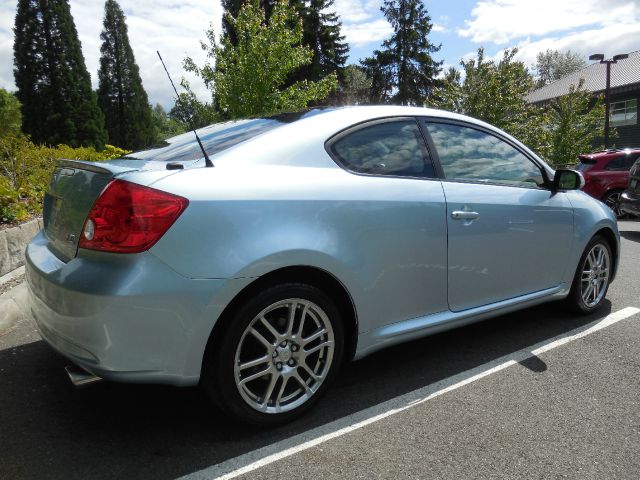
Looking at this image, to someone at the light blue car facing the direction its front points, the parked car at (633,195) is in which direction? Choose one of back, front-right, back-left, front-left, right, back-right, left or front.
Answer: front

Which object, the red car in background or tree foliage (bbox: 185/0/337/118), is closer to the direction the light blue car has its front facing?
the red car in background

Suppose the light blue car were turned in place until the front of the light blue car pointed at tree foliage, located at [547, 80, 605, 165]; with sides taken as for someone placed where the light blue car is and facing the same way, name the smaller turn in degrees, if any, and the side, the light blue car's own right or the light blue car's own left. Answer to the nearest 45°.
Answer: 0° — it already faces it

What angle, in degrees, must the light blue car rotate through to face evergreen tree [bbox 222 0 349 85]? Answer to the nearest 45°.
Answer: approximately 45° to its left

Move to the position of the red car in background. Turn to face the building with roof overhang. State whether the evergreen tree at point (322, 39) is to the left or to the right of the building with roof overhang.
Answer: left

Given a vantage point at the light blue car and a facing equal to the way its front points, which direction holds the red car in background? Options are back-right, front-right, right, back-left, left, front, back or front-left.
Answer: front

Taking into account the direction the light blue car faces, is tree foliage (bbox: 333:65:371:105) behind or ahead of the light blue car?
ahead

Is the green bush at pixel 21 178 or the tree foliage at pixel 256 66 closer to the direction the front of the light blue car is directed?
the tree foliage

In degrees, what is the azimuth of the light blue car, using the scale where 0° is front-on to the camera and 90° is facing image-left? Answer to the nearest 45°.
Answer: approximately 225°

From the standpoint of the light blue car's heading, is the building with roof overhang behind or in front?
in front

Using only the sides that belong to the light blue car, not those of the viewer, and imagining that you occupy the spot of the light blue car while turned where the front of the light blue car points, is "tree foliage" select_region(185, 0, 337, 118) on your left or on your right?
on your left

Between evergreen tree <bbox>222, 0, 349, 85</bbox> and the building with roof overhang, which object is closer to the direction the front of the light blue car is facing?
the building with roof overhang

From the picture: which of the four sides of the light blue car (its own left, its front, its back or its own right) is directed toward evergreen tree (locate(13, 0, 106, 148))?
left

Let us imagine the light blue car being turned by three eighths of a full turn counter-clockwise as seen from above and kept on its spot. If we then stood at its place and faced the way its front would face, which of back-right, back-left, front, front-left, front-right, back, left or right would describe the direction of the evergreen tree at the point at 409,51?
right

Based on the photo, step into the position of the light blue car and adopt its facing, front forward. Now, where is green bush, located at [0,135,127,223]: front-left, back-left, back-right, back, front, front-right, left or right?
left
